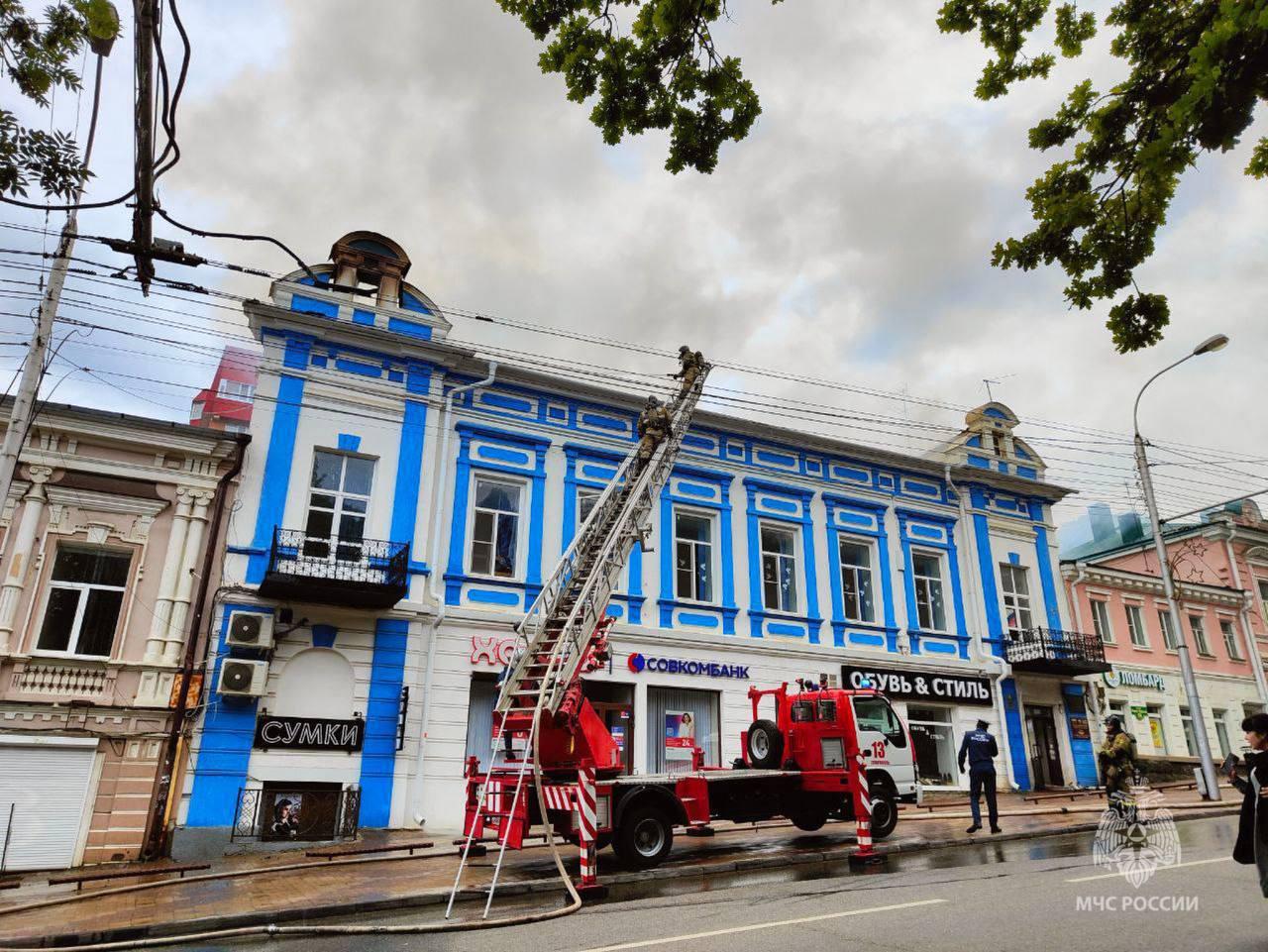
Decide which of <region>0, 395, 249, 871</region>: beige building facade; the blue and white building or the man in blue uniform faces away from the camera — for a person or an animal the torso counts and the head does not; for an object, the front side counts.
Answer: the man in blue uniform

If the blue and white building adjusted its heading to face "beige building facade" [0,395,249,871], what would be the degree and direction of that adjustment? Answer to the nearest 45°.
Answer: approximately 90° to its right

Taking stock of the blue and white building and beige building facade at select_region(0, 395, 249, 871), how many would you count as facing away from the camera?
0

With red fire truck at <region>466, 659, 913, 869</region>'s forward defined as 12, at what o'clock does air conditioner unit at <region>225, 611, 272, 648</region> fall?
The air conditioner unit is roughly at 8 o'clock from the red fire truck.

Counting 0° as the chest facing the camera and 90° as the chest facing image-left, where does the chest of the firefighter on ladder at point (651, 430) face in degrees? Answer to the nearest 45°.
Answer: approximately 225°

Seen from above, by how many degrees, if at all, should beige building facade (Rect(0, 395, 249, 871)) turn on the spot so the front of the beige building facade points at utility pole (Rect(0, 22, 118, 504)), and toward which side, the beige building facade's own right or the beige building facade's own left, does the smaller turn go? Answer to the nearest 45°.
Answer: approximately 45° to the beige building facade's own right

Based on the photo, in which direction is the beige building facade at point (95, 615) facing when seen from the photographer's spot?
facing the viewer and to the right of the viewer

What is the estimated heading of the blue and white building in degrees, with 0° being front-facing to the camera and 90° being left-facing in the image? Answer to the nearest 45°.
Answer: approximately 315°

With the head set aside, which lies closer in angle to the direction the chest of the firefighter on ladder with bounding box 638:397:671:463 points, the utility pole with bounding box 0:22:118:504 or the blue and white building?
the blue and white building

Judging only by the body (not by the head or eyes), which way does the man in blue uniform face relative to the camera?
away from the camera

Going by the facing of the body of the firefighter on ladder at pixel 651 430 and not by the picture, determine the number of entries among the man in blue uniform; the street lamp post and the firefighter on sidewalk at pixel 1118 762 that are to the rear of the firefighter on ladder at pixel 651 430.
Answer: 0

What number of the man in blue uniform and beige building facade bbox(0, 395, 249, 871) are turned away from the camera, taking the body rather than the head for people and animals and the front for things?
1

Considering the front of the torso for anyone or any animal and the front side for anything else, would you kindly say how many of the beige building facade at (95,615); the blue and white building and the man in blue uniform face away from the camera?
1

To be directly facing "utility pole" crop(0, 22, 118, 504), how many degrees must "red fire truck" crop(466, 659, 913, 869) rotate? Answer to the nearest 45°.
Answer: approximately 180°

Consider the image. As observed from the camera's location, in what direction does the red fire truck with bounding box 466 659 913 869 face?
facing away from the viewer and to the right of the viewer

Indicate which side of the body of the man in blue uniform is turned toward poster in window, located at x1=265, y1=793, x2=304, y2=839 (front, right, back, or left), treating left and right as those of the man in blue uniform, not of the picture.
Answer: left
